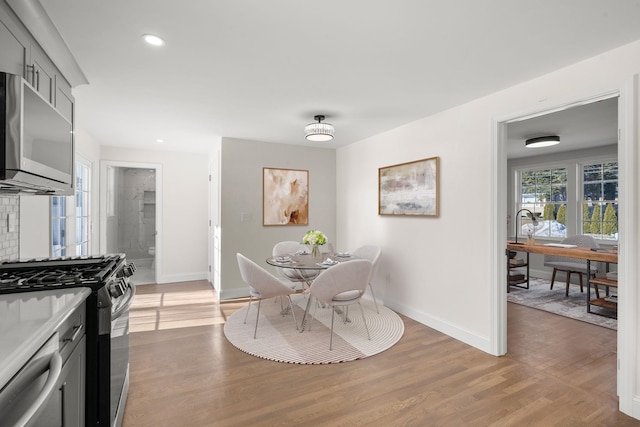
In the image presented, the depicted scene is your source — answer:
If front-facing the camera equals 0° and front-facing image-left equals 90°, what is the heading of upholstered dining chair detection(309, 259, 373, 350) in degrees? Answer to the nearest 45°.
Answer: approximately 135°

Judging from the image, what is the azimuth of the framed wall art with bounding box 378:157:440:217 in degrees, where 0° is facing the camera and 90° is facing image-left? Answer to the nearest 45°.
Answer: approximately 45°

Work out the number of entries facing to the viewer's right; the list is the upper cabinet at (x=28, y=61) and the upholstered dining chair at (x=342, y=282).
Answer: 1

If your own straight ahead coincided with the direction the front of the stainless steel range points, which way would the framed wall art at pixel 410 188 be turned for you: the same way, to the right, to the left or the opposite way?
the opposite way

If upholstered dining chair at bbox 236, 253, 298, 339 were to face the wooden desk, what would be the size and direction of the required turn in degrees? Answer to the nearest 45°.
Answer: approximately 45° to its right

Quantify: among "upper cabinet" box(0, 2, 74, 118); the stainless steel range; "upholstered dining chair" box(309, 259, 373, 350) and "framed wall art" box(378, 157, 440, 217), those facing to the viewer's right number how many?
2

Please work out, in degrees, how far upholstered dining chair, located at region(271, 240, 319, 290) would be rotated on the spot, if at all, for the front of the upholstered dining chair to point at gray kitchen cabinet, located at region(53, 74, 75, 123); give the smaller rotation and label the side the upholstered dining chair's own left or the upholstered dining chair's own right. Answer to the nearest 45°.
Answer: approximately 90° to the upholstered dining chair's own right

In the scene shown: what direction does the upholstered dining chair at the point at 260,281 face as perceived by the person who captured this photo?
facing away from the viewer and to the right of the viewer

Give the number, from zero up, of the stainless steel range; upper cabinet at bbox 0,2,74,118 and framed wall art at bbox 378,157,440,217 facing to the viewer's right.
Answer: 2

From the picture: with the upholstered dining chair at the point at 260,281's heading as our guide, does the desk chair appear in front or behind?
in front

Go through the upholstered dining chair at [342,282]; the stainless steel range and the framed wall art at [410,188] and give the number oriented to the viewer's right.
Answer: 1

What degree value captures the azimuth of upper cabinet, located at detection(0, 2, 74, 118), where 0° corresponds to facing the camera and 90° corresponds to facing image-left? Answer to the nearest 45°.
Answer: approximately 270°

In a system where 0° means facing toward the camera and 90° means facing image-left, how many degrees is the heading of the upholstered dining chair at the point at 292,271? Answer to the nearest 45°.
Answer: approximately 315°
